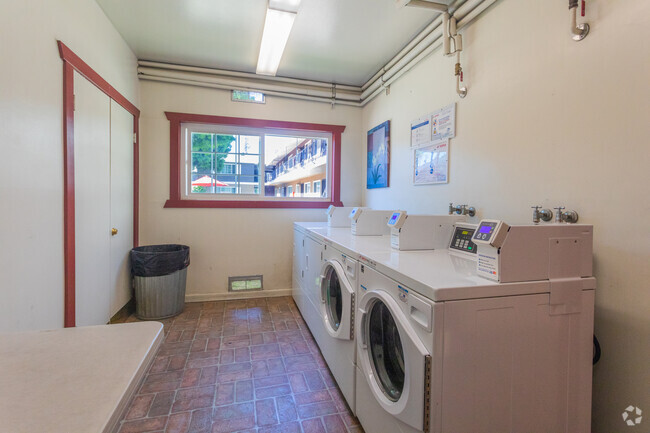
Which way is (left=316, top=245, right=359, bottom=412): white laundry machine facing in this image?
to the viewer's left

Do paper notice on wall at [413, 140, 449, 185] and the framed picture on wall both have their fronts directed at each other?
no

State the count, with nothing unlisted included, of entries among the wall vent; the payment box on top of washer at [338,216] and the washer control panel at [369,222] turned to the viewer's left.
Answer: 2

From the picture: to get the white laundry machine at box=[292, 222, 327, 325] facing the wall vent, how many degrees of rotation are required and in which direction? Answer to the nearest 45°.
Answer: approximately 45° to its right

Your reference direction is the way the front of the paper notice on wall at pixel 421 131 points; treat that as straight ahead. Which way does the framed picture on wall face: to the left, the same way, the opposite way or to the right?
the same way

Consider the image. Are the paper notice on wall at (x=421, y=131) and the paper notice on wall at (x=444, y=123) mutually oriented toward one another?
no

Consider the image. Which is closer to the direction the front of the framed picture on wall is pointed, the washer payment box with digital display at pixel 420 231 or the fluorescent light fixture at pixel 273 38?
the fluorescent light fixture

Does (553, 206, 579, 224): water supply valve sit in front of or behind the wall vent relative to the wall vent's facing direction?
in front

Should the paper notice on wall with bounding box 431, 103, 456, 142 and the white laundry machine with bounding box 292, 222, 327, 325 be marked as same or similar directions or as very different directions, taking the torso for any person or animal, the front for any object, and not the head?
same or similar directions

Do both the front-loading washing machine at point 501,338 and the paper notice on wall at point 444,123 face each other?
no

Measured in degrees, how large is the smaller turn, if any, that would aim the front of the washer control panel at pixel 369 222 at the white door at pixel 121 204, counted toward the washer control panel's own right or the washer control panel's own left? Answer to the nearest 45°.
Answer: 0° — it already faces it

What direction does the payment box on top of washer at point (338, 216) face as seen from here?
to the viewer's left

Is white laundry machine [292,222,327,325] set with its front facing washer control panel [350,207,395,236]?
no

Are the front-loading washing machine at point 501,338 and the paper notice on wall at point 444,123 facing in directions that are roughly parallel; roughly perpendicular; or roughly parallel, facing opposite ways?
roughly parallel

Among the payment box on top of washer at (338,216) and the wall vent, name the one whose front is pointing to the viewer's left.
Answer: the payment box on top of washer

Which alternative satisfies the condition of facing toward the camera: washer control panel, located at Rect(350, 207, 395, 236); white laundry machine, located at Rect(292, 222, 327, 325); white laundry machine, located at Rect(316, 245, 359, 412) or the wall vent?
the wall vent

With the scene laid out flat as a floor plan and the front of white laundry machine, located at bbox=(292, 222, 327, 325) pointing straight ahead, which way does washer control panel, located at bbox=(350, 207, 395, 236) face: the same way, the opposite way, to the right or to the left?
the same way

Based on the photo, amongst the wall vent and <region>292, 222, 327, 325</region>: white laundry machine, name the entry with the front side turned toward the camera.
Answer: the wall vent

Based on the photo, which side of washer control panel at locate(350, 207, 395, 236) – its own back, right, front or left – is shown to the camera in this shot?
left

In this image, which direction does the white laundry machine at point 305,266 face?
to the viewer's left
